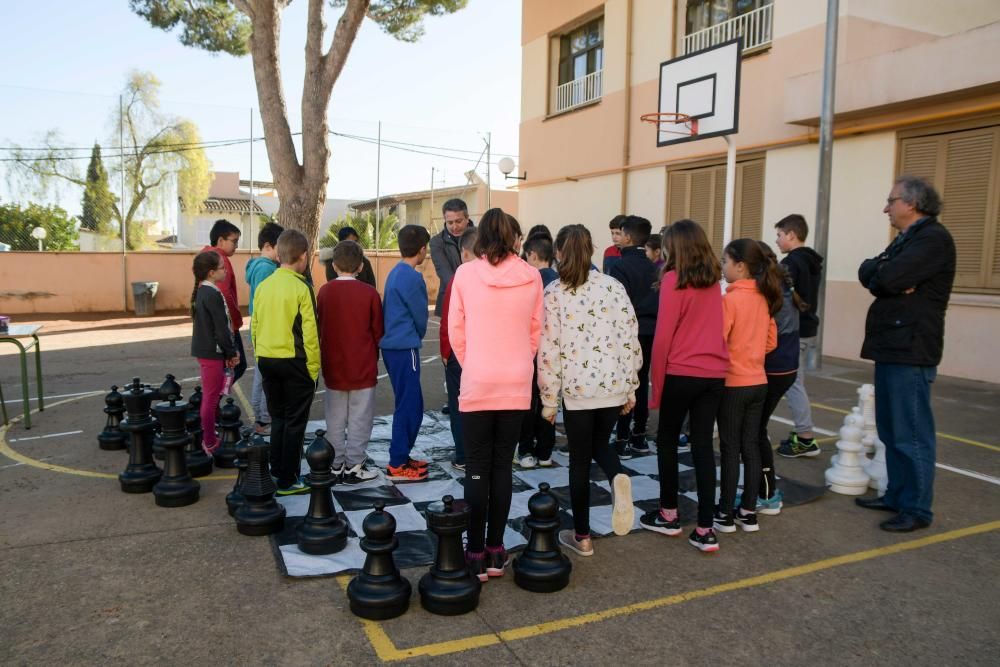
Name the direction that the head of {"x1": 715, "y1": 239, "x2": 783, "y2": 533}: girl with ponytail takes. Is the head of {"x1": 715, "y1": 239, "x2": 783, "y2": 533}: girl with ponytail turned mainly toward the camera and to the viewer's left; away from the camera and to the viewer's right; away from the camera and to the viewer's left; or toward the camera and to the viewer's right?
away from the camera and to the viewer's left

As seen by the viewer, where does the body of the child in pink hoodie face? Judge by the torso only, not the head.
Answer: away from the camera

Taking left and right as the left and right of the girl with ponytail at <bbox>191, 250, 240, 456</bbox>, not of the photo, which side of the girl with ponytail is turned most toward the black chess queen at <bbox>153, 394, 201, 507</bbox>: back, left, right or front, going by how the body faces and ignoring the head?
right

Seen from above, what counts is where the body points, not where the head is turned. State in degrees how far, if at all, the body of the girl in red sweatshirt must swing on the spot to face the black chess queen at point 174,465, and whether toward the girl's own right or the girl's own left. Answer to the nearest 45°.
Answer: approximately 45° to the girl's own left

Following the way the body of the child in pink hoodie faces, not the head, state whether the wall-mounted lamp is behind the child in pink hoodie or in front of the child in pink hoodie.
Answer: in front

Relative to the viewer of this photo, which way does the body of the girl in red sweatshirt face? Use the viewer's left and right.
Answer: facing away from the viewer and to the left of the viewer

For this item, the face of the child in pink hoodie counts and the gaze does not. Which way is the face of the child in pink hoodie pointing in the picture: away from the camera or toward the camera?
away from the camera

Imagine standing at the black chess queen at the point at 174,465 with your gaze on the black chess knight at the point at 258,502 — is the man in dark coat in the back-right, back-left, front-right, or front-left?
front-left

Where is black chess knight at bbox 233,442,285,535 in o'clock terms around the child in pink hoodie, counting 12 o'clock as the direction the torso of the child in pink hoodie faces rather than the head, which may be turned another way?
The black chess knight is roughly at 10 o'clock from the child in pink hoodie.

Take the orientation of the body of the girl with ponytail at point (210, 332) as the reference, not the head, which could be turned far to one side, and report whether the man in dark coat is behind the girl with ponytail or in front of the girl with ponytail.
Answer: in front

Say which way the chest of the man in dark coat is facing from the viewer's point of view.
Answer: to the viewer's left

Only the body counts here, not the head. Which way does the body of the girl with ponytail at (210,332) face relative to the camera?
to the viewer's right

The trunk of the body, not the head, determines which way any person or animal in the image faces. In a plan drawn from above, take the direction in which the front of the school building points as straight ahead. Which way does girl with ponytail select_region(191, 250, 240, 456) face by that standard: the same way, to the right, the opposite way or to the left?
the opposite way

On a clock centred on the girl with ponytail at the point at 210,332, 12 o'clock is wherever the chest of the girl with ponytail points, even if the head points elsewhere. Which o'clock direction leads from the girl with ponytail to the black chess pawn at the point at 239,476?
The black chess pawn is roughly at 3 o'clock from the girl with ponytail.

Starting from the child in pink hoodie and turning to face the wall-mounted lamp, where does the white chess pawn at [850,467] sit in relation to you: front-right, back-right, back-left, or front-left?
front-right

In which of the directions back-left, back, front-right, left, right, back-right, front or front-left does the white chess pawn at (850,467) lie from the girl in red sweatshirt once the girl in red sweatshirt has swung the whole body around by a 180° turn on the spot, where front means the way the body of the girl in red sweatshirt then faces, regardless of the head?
left

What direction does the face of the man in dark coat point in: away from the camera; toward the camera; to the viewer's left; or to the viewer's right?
to the viewer's left
